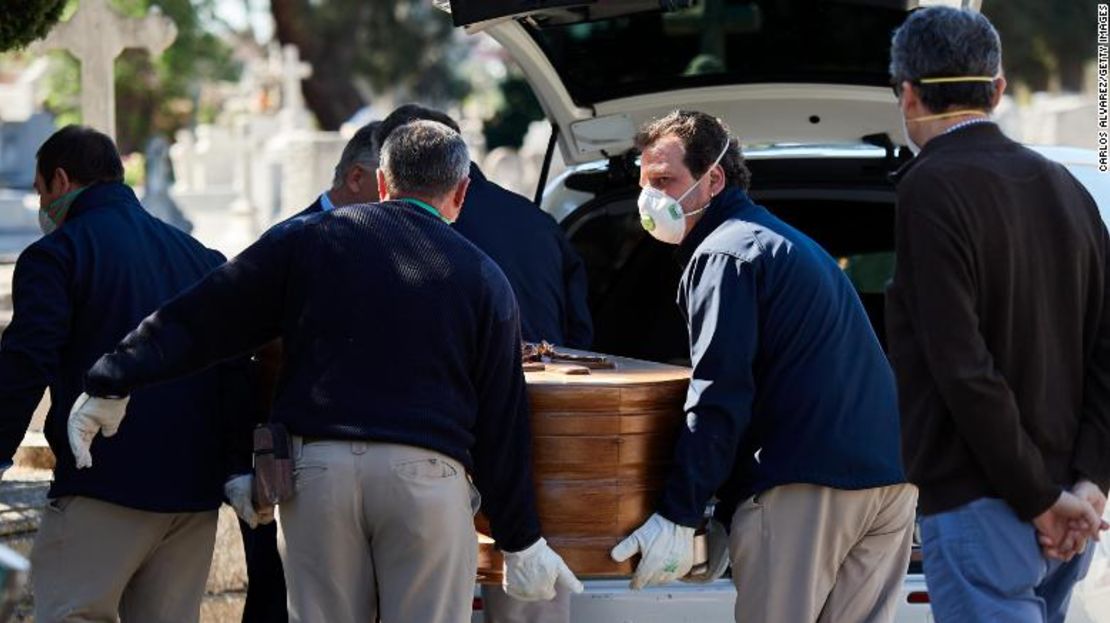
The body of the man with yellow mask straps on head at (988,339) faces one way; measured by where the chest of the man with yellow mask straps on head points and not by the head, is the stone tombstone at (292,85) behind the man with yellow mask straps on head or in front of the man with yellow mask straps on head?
in front

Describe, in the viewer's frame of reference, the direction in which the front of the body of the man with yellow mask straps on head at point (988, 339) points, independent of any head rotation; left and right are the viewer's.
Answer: facing away from the viewer and to the left of the viewer

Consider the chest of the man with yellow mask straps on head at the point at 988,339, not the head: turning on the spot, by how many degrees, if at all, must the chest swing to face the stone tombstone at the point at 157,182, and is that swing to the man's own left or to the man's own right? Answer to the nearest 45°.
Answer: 0° — they already face it

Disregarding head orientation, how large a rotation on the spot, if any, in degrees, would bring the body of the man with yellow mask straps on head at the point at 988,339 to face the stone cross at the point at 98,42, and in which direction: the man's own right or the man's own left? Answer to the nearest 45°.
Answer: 0° — they already face it

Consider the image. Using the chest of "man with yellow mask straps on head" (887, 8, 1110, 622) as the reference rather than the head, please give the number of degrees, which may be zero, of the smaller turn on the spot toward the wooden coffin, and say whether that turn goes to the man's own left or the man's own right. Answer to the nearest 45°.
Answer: approximately 45° to the man's own left

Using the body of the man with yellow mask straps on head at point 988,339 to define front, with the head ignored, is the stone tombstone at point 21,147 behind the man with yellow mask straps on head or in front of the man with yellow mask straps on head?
in front
